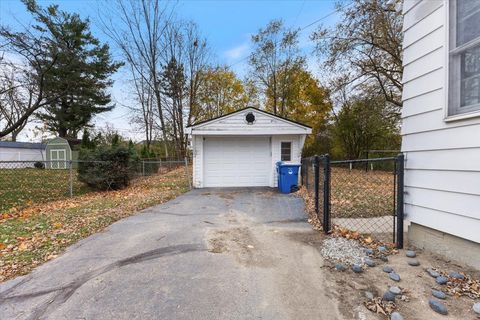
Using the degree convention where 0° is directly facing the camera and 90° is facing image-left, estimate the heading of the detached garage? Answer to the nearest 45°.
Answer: approximately 0°

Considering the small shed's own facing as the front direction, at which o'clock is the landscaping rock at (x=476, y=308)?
The landscaping rock is roughly at 12 o'clock from the small shed.

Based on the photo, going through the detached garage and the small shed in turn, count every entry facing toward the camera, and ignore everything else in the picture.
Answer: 2

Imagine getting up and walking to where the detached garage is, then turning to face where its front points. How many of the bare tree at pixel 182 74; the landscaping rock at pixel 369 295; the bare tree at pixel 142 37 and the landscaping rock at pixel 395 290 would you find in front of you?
2

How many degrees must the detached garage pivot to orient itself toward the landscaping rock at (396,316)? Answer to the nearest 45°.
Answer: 0° — it already faces it

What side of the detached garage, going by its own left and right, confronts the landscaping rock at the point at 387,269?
front

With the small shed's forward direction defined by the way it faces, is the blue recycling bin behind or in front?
in front

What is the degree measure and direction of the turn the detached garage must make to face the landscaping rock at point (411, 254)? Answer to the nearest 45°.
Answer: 0° — it already faces it

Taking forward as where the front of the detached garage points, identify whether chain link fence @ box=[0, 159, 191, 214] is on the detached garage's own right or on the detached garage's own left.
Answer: on the detached garage's own right

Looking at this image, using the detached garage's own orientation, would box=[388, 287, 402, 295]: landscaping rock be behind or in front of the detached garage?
in front

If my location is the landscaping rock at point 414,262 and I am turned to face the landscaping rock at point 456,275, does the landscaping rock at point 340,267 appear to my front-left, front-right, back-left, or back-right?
back-right

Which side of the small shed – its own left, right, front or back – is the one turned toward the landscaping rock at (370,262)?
front

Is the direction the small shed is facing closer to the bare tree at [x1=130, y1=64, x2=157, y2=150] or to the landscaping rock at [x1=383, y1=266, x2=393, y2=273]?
the landscaping rock

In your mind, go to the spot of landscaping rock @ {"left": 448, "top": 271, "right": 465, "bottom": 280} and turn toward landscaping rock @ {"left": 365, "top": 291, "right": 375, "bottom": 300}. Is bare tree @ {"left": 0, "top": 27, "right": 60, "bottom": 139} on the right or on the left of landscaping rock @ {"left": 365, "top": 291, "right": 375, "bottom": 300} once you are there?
right

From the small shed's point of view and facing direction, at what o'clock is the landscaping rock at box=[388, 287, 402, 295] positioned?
The landscaping rock is roughly at 12 o'clock from the small shed.
